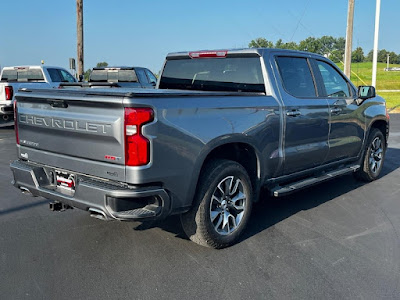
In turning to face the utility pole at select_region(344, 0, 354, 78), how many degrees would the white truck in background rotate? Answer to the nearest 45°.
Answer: approximately 45° to its right

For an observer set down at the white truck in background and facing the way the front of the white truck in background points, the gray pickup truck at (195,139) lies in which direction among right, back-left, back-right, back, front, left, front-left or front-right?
back-right

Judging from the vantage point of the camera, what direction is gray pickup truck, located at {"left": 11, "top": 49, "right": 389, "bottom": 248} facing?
facing away from the viewer and to the right of the viewer

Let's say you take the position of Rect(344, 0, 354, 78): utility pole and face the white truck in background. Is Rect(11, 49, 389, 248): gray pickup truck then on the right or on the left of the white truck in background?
left

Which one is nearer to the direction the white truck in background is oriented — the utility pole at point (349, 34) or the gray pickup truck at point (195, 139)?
the utility pole

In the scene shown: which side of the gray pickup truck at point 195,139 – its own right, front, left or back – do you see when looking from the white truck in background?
left

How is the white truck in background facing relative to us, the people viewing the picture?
facing away from the viewer and to the right of the viewer

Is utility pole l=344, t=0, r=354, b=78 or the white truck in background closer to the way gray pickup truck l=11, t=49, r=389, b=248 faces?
the utility pole
